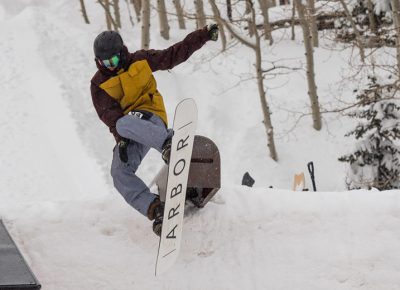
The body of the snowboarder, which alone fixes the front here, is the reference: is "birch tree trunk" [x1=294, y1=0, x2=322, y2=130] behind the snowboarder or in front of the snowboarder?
behind

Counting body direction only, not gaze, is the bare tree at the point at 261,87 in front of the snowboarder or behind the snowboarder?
behind

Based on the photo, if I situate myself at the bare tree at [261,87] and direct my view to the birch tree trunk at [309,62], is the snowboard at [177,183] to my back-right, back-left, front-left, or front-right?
back-right

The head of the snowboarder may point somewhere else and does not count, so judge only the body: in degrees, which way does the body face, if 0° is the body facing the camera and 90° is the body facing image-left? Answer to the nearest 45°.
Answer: approximately 0°
